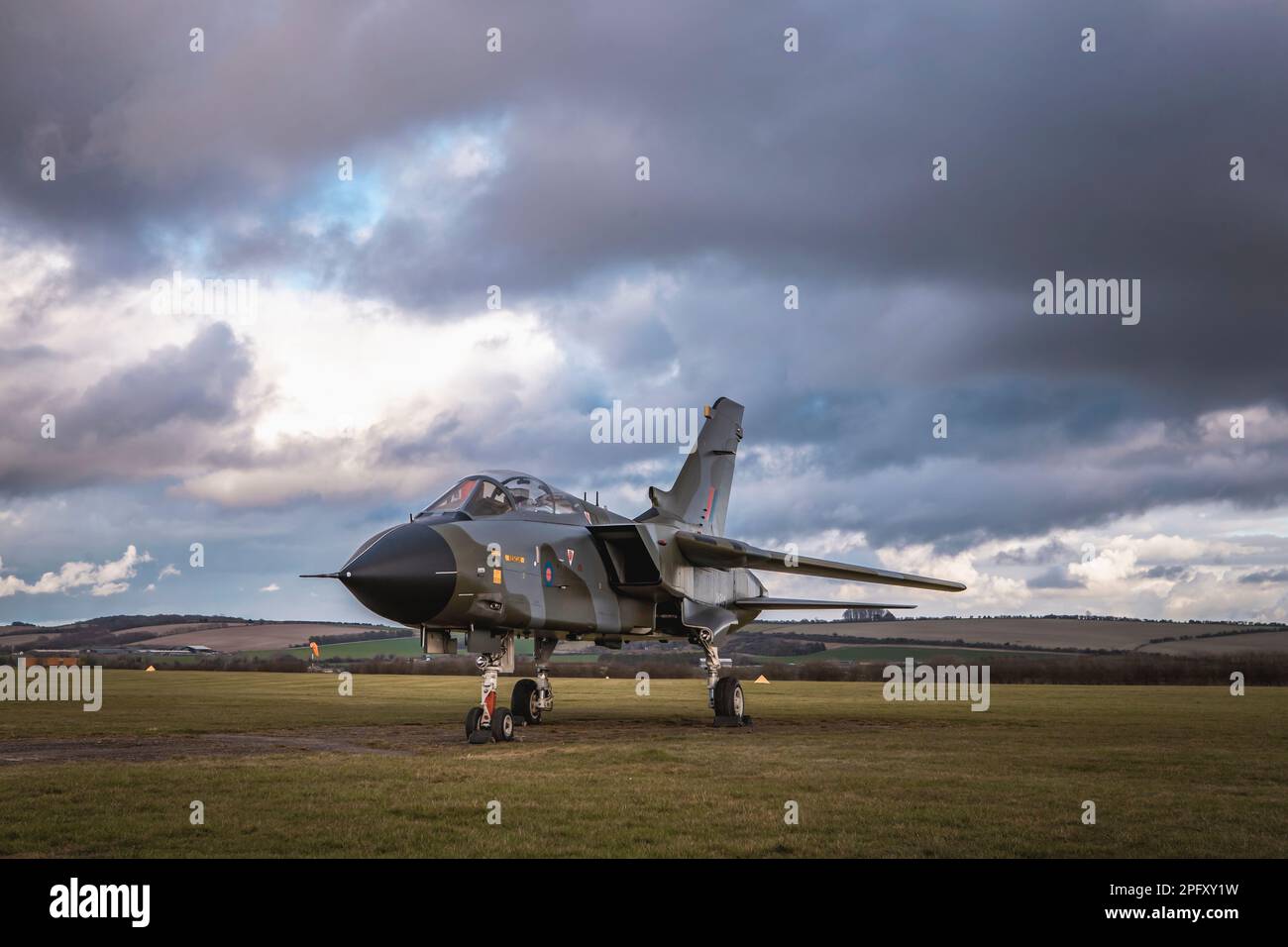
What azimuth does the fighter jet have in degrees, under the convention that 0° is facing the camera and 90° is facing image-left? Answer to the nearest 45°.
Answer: approximately 45°
